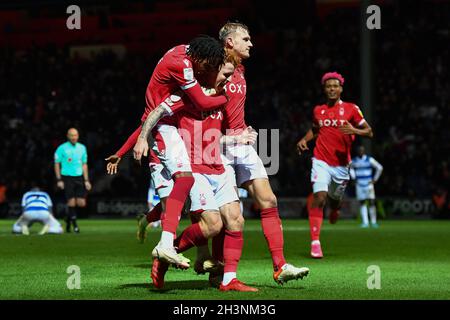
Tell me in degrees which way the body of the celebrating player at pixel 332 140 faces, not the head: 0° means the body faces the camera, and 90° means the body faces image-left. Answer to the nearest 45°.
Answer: approximately 0°

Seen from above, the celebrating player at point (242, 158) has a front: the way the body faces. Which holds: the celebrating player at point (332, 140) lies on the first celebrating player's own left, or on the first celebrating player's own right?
on the first celebrating player's own left

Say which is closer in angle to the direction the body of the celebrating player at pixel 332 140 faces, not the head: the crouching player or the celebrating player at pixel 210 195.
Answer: the celebrating player

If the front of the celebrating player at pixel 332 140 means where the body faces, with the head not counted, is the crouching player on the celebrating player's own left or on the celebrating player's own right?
on the celebrating player's own right

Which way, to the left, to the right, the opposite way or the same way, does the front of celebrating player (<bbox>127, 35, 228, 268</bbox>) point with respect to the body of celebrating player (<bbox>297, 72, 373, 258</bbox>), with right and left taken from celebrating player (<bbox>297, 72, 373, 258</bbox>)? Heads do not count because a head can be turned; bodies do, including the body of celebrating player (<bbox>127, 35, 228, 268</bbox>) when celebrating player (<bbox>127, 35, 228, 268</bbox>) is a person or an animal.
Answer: to the left

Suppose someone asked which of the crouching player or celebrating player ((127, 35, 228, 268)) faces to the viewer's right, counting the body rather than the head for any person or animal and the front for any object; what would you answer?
the celebrating player

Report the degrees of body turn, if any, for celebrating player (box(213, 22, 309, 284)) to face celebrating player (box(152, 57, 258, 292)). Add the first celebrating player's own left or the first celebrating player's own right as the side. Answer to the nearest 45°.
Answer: approximately 90° to the first celebrating player's own right

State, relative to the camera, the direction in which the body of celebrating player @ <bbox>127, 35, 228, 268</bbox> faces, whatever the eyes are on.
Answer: to the viewer's right
